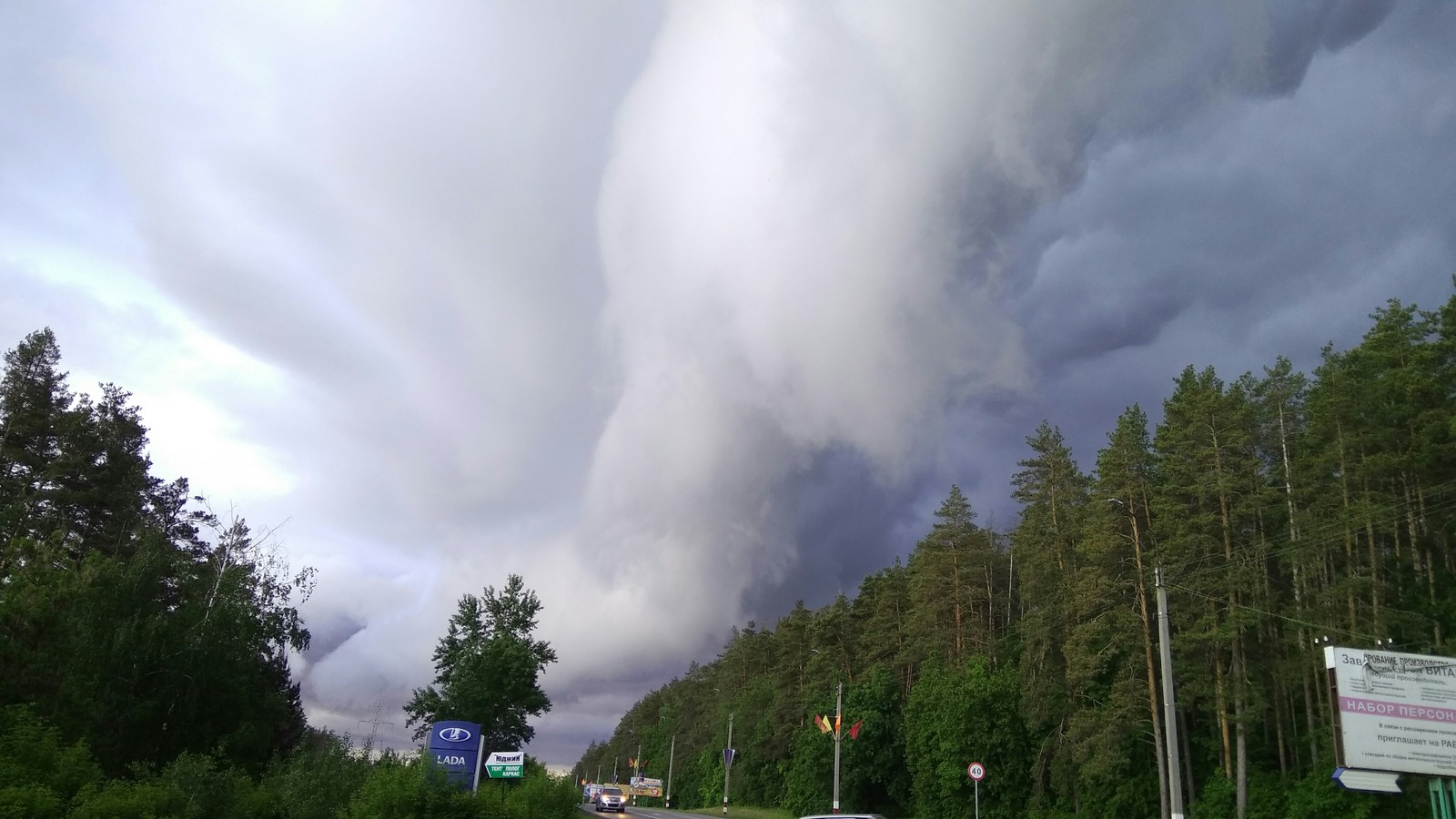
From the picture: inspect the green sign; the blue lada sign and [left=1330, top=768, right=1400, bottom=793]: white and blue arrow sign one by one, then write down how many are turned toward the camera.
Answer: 3

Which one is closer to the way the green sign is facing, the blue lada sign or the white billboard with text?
the white billboard with text

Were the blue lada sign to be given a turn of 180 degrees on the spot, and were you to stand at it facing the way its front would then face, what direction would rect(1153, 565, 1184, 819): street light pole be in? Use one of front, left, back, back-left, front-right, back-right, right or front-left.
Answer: back-right

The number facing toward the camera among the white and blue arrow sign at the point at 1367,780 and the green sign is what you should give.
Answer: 2

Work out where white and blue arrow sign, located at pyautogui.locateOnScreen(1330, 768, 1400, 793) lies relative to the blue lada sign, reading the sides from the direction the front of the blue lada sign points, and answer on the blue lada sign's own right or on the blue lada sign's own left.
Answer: on the blue lada sign's own left

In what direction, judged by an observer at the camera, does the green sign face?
facing the viewer

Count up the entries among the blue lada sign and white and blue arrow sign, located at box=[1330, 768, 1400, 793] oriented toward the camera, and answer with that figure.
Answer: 2

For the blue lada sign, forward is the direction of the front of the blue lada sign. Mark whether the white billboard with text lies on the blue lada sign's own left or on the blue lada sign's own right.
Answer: on the blue lada sign's own left
